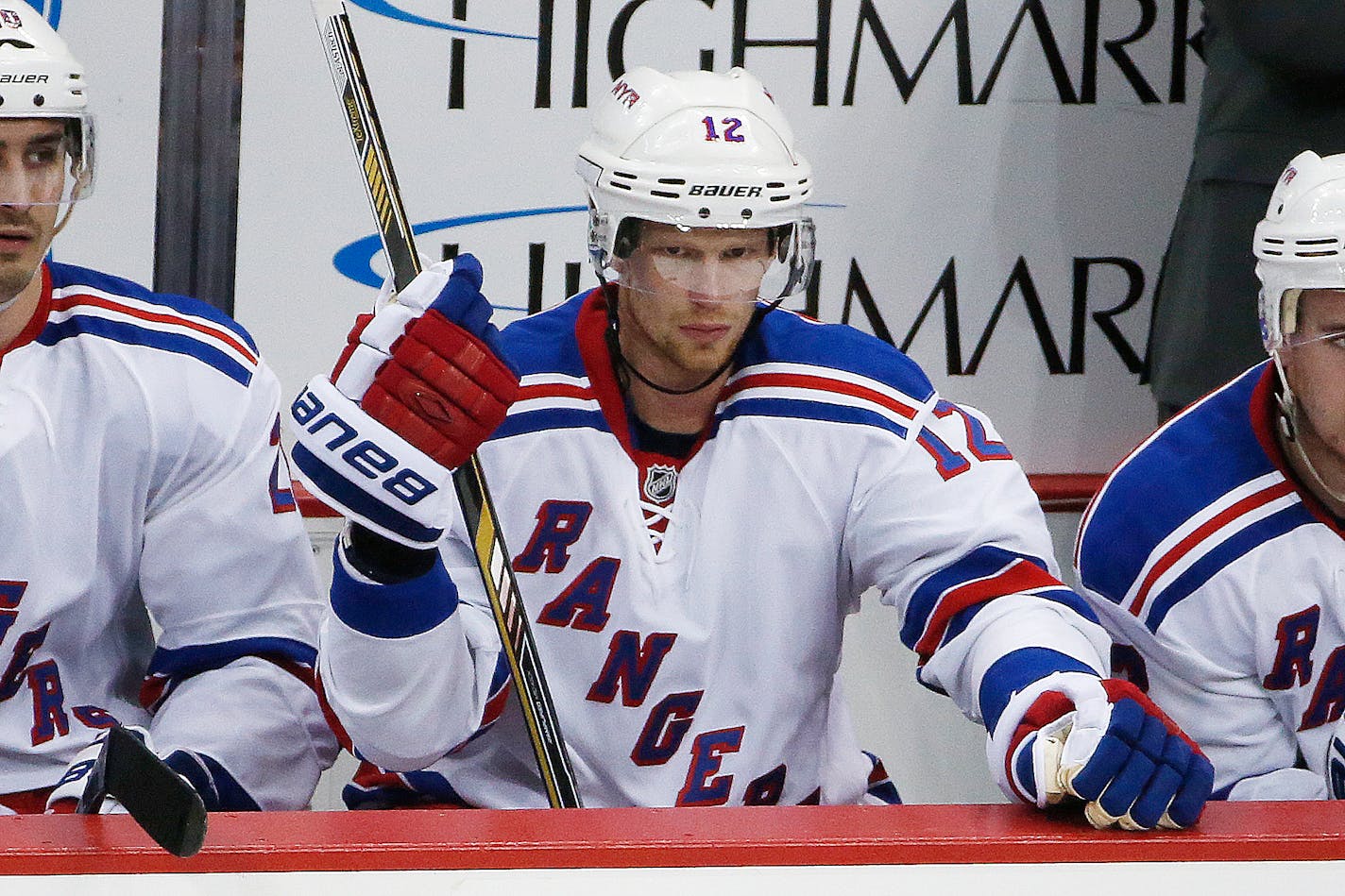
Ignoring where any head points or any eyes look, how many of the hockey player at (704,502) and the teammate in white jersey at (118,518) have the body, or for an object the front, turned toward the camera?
2

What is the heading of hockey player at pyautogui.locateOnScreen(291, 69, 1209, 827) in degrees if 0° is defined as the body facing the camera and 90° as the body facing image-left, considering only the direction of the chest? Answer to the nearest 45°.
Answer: approximately 0°

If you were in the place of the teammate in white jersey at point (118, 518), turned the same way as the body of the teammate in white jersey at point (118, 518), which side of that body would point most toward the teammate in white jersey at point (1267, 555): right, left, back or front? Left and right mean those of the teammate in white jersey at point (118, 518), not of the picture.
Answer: left
